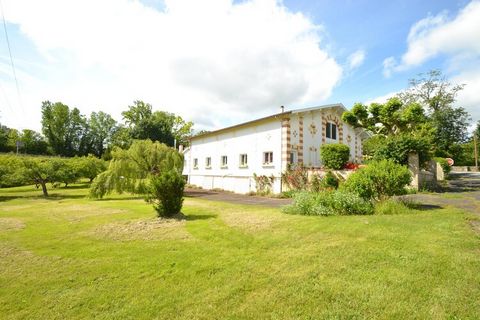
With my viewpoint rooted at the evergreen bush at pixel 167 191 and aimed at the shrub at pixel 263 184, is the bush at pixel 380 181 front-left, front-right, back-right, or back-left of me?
front-right

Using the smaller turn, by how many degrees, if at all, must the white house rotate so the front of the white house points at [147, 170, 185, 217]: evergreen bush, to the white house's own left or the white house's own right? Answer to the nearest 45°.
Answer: approximately 45° to the white house's own right

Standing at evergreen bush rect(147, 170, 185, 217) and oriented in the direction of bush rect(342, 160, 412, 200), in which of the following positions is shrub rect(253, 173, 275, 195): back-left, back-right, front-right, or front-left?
front-left

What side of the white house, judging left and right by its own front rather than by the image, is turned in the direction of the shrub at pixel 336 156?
front

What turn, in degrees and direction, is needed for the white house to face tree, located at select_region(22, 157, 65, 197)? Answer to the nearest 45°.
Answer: approximately 135° to its right

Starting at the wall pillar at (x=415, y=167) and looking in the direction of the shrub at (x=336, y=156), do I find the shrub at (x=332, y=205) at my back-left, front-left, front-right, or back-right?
front-left

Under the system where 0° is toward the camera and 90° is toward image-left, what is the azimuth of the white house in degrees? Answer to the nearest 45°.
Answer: approximately 315°

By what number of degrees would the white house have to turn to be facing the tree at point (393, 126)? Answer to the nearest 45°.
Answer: approximately 45° to its left

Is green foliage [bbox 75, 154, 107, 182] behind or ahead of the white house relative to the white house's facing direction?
behind

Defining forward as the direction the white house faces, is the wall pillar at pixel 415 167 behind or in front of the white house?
in front

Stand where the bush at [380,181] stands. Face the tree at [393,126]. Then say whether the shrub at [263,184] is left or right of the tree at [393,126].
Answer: left

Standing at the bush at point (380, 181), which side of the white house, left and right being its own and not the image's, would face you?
front
